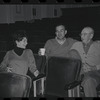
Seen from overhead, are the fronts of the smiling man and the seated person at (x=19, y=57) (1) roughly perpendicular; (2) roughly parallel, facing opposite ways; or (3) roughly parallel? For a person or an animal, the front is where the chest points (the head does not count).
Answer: roughly parallel

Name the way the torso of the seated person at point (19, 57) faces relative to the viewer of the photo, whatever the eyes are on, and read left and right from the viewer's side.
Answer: facing the viewer

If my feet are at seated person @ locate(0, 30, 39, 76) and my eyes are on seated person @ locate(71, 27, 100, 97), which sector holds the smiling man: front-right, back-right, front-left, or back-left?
front-left

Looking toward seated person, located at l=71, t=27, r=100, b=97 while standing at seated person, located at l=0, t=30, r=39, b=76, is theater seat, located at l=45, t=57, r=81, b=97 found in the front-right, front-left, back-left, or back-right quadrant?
front-right

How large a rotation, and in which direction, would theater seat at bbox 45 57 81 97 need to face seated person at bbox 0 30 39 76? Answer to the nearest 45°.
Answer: approximately 45° to its right

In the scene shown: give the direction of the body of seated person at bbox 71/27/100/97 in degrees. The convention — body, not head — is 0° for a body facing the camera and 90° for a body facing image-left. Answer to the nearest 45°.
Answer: approximately 45°

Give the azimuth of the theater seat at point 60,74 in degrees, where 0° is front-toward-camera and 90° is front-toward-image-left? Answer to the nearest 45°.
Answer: approximately 45°

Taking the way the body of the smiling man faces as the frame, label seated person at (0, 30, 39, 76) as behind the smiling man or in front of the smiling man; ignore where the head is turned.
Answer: in front

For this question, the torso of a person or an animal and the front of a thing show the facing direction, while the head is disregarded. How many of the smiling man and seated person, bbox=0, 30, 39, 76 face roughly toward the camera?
2

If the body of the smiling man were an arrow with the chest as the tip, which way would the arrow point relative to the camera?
toward the camera

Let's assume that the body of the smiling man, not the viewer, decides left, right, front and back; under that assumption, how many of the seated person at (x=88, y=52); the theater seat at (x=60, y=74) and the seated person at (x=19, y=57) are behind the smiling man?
0

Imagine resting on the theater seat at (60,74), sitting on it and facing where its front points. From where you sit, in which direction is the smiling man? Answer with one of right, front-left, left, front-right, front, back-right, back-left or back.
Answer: back-right

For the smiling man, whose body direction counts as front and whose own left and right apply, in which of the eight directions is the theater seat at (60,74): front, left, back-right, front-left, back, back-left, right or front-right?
front

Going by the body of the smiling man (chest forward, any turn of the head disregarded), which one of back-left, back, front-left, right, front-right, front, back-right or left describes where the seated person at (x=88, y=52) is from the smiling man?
front-left
